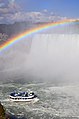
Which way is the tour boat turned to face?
to the viewer's right
